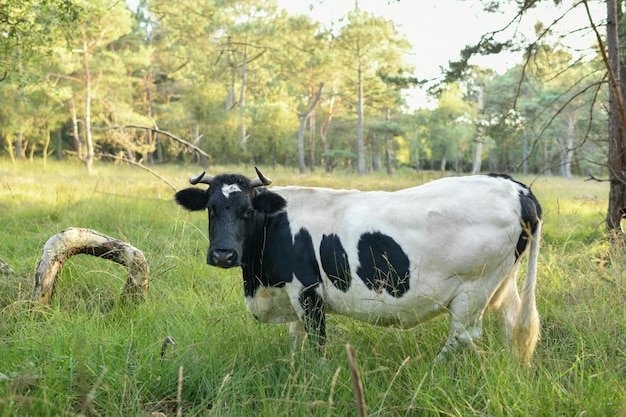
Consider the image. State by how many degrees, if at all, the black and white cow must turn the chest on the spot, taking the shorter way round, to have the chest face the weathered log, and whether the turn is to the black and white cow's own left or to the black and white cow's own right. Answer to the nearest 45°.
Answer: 0° — it already faces it

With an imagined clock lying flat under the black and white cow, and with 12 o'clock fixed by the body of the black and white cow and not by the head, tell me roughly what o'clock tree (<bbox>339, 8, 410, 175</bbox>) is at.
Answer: The tree is roughly at 3 o'clock from the black and white cow.

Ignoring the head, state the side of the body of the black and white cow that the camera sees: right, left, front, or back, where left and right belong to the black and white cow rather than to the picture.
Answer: left

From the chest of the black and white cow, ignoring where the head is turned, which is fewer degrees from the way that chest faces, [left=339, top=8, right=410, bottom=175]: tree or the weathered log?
the weathered log
